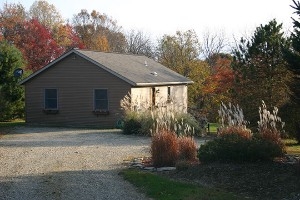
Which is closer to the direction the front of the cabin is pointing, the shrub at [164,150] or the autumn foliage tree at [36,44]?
the shrub

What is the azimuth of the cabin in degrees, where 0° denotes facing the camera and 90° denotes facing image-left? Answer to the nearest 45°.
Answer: approximately 315°

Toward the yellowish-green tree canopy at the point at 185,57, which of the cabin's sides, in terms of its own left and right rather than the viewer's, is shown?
left

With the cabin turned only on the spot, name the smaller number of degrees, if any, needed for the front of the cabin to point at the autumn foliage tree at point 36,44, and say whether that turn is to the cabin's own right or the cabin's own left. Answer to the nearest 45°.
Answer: approximately 135° to the cabin's own left

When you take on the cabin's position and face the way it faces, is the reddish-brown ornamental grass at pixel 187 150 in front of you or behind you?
in front

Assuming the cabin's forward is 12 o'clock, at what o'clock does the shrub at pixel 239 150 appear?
The shrub is roughly at 1 o'clock from the cabin.

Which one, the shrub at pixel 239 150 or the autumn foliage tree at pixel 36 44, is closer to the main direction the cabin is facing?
the shrub

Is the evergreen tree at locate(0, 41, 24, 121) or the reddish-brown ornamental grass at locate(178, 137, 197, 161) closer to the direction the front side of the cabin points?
the reddish-brown ornamental grass

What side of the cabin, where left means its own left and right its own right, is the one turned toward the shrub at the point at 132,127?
front

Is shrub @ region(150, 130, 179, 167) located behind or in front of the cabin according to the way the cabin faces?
in front

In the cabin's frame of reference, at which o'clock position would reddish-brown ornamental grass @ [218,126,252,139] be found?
The reddish-brown ornamental grass is roughly at 1 o'clock from the cabin.
